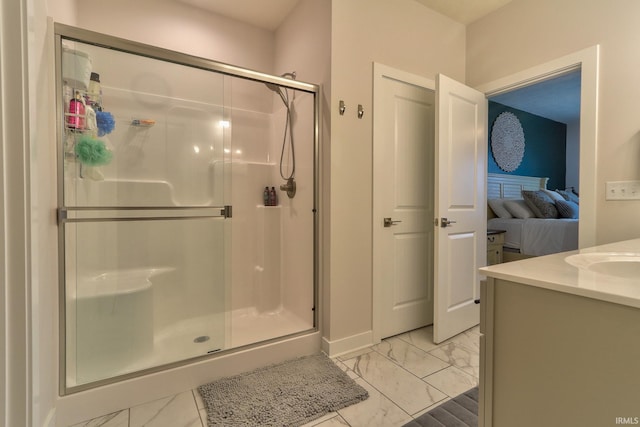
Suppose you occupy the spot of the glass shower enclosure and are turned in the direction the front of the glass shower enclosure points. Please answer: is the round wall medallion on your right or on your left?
on your left

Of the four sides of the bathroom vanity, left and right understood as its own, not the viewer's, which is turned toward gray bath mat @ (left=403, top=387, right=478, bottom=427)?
front

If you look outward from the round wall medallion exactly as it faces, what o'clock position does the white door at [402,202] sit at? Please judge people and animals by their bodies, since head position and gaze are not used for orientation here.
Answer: The white door is roughly at 2 o'clock from the round wall medallion.

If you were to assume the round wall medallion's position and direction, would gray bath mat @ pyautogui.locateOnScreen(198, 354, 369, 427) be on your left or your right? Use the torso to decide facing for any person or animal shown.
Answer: on your right

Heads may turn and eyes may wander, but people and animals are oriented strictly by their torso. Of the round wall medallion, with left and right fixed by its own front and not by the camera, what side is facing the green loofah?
right

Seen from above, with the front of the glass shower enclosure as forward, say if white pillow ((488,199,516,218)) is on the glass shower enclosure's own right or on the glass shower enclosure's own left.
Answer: on the glass shower enclosure's own left

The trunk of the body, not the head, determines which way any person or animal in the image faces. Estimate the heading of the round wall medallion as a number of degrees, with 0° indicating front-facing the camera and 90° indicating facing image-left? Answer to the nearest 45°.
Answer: approximately 315°

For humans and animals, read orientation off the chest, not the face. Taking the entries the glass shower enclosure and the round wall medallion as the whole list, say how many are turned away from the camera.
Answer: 0

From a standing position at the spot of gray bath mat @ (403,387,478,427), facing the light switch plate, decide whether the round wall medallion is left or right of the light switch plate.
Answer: left

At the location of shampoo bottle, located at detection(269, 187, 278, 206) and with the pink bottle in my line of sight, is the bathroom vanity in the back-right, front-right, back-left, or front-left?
front-left

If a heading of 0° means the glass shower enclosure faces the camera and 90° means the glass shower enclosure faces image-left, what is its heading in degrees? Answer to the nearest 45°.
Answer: approximately 315°

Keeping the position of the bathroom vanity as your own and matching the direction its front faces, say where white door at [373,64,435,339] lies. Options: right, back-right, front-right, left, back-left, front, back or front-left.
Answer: front

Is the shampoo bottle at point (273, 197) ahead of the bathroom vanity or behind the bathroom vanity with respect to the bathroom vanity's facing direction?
ahead

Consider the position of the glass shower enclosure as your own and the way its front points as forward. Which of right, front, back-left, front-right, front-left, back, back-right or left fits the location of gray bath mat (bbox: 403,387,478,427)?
front

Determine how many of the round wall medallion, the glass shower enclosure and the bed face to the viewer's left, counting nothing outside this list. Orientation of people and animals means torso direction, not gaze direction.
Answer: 0

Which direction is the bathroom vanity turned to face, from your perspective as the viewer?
facing away from the viewer and to the left of the viewer
